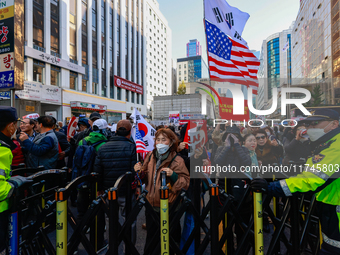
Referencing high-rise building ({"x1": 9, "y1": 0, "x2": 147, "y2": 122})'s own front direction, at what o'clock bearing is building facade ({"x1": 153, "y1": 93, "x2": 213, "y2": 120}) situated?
The building facade is roughly at 9 o'clock from the high-rise building.

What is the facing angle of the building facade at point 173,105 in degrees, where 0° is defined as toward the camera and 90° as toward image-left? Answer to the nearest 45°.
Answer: approximately 0°

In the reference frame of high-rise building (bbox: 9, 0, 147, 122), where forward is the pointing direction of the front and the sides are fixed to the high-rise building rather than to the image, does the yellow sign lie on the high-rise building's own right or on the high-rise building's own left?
on the high-rise building's own right

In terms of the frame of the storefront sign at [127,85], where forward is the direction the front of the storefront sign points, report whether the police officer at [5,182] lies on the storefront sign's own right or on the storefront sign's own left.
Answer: on the storefront sign's own right

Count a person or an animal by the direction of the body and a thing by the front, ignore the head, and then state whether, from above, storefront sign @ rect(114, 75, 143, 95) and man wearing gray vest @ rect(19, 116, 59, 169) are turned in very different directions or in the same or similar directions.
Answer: very different directions
